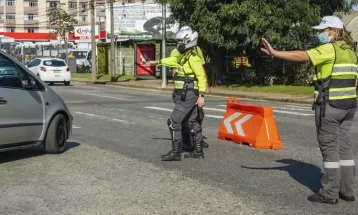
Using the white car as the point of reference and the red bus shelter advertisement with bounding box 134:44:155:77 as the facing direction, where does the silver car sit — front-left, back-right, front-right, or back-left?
back-right

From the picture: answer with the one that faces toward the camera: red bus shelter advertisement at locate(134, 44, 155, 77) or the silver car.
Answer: the red bus shelter advertisement

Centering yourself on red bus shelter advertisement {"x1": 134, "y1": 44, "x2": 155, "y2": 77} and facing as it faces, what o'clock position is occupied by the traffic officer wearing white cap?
The traffic officer wearing white cap is roughly at 12 o'clock from the red bus shelter advertisement.

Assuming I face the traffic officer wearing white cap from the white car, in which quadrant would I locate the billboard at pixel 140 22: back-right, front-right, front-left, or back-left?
back-left

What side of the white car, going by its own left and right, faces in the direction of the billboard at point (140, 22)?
right

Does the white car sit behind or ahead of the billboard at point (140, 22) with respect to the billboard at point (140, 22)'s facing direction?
ahead

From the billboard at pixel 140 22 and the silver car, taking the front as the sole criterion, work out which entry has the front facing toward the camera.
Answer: the billboard

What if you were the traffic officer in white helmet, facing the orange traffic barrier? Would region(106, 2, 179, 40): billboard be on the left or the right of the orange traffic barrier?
left

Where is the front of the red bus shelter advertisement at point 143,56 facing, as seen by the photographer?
facing the viewer

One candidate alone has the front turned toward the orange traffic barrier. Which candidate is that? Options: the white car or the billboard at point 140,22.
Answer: the billboard

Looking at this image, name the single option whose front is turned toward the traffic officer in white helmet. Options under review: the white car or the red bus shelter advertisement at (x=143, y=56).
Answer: the red bus shelter advertisement

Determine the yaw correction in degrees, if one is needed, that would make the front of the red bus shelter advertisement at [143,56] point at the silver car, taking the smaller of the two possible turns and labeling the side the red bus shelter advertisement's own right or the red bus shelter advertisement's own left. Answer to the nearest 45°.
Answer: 0° — it already faces it

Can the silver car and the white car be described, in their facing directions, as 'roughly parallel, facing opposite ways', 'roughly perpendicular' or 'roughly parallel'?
roughly perpendicular

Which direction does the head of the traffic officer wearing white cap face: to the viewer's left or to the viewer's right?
to the viewer's left

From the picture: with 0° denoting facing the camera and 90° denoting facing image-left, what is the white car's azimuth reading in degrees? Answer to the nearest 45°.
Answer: approximately 135°

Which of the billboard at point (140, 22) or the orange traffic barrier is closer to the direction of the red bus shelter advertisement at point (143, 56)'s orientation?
the orange traffic barrier

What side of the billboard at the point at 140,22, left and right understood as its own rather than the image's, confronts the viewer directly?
front
